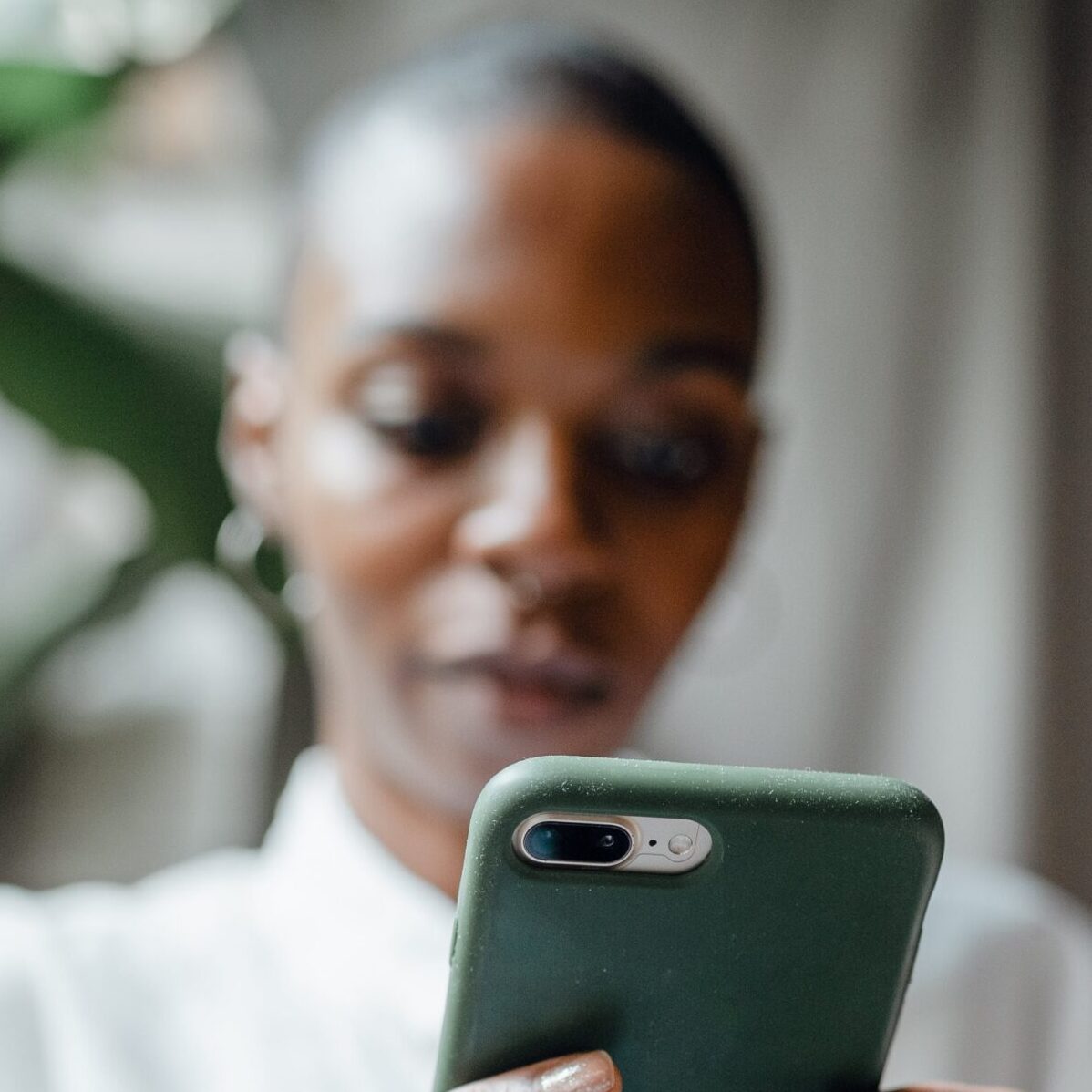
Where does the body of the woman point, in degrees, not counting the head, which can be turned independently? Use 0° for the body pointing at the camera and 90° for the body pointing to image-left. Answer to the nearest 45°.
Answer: approximately 0°
